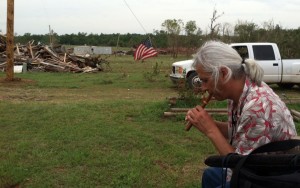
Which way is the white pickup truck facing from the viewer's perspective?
to the viewer's left

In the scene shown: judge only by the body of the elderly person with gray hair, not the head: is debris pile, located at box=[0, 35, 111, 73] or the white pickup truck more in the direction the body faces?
the debris pile

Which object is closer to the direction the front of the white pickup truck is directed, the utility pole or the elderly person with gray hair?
the utility pole

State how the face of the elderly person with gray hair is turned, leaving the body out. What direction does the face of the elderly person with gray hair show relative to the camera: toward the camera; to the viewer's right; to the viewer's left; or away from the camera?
to the viewer's left

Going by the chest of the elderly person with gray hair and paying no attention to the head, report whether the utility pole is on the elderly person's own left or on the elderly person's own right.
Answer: on the elderly person's own right

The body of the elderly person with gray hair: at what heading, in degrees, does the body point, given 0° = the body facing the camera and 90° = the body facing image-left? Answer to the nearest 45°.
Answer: approximately 90°

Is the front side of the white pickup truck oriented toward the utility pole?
yes

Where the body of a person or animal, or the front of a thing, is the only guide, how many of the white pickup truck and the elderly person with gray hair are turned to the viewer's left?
2

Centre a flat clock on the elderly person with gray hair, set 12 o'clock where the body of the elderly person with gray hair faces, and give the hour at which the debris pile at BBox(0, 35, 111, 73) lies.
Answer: The debris pile is roughly at 2 o'clock from the elderly person with gray hair.

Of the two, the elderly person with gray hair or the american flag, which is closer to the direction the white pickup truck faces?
the american flag

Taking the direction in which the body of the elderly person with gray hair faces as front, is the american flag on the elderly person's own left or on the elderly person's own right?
on the elderly person's own right
